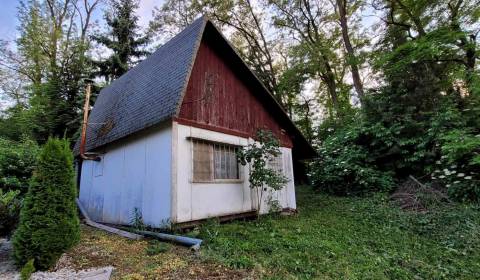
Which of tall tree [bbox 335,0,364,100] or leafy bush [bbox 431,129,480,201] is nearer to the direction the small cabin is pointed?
the leafy bush

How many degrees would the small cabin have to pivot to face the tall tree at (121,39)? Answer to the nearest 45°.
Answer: approximately 180°

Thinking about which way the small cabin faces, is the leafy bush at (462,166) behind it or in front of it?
in front

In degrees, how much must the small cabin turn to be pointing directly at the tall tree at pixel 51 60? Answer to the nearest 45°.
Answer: approximately 180°

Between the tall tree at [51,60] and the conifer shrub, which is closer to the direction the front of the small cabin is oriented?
the conifer shrub

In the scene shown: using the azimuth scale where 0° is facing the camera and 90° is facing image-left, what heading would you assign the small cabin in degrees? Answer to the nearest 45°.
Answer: approximately 315°

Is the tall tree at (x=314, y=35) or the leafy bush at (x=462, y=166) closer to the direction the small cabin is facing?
the leafy bush

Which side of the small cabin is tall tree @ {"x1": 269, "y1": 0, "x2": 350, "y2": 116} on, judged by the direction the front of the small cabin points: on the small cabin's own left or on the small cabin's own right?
on the small cabin's own left

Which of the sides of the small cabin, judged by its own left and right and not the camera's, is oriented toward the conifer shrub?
right
